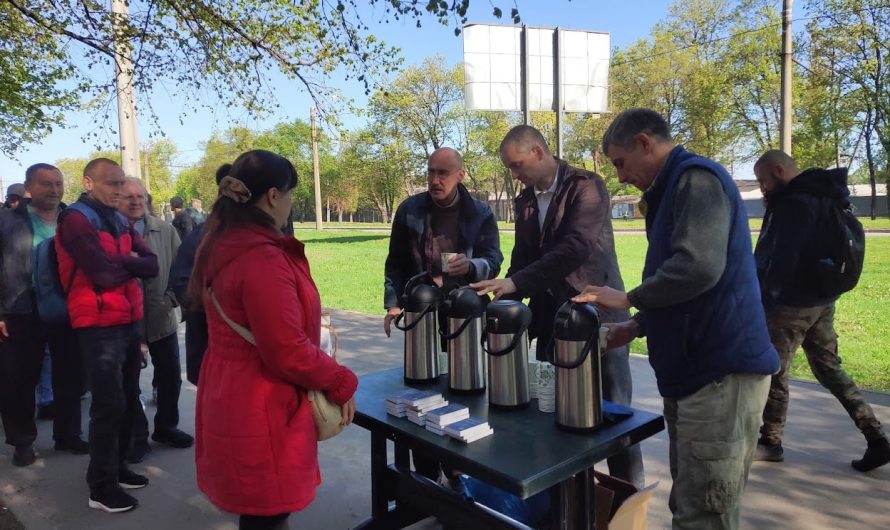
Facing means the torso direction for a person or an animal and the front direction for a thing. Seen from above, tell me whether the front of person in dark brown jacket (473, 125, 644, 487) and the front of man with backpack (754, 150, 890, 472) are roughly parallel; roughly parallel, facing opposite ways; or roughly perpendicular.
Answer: roughly perpendicular

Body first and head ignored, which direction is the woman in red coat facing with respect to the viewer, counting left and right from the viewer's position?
facing away from the viewer and to the right of the viewer

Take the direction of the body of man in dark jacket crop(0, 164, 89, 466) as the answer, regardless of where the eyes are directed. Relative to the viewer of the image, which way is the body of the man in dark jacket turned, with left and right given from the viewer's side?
facing the viewer and to the right of the viewer

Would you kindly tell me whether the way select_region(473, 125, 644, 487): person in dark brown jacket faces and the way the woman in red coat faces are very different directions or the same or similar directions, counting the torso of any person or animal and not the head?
very different directions

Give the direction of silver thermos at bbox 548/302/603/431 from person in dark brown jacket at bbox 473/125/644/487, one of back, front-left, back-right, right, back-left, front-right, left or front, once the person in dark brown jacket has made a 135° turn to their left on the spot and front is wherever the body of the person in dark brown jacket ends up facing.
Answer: right

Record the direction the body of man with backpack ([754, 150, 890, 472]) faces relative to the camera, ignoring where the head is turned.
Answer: to the viewer's left

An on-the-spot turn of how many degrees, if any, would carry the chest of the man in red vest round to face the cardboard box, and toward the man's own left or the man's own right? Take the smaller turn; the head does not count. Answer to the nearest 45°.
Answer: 0° — they already face it

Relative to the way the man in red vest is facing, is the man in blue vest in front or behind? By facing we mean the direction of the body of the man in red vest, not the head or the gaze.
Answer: in front

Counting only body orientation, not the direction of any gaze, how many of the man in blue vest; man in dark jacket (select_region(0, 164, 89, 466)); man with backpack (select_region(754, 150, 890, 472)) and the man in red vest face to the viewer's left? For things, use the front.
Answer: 2

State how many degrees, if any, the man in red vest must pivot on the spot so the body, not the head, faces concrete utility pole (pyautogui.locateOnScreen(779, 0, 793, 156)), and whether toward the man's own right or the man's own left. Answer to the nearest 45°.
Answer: approximately 45° to the man's own left

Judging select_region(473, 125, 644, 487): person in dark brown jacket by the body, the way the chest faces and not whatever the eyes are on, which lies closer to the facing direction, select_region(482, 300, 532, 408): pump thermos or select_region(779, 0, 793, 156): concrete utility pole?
the pump thermos

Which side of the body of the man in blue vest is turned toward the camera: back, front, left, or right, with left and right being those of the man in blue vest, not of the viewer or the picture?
left

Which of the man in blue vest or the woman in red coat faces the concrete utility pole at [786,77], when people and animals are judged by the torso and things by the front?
the woman in red coat

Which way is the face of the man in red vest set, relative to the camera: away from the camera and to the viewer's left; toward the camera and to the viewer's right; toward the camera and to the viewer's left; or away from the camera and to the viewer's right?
toward the camera and to the viewer's right
